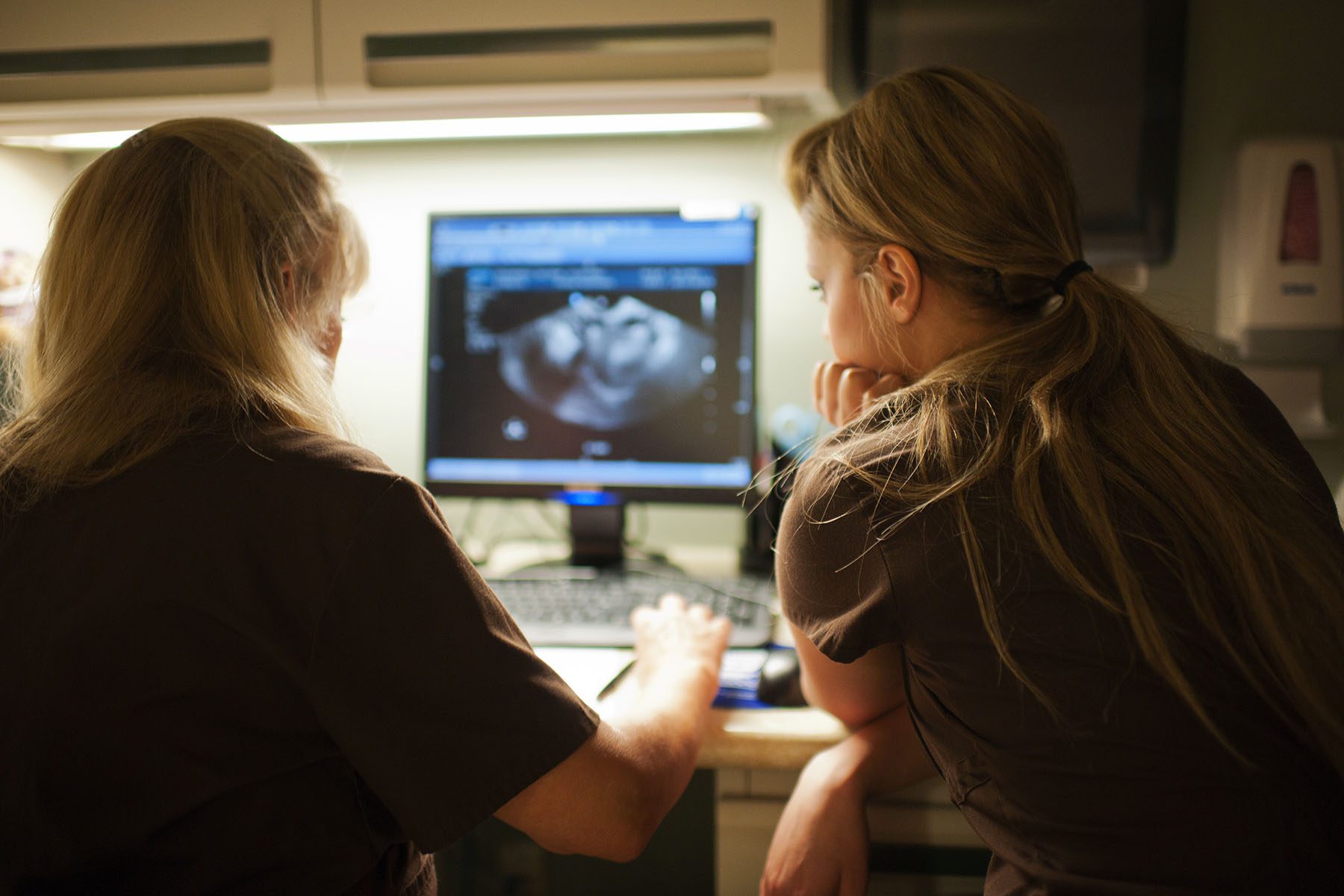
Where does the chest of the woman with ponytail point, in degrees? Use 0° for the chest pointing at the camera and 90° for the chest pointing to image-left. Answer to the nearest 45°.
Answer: approximately 135°

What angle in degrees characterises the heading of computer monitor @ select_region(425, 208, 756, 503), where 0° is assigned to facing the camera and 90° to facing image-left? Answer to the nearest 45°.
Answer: approximately 0°

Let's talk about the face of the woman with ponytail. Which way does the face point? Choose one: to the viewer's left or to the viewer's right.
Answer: to the viewer's left

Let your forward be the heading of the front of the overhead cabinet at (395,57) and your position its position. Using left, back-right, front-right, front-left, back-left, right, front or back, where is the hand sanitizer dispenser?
left

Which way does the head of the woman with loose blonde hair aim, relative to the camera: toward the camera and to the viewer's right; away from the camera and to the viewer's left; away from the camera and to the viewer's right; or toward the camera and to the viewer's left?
away from the camera and to the viewer's right

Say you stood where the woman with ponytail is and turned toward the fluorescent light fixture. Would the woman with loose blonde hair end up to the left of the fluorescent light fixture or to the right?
left

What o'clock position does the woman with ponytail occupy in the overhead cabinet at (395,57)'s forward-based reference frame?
The woman with ponytail is roughly at 11 o'clock from the overhead cabinet.
